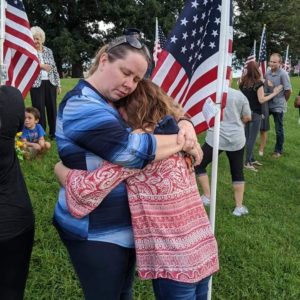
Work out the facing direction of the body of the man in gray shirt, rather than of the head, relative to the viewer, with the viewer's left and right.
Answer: facing the viewer and to the left of the viewer

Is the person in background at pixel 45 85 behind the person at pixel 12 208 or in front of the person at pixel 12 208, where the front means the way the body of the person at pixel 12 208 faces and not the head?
in front

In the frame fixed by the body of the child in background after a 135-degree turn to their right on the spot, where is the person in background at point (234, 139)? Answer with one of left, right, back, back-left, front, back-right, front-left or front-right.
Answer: back-right

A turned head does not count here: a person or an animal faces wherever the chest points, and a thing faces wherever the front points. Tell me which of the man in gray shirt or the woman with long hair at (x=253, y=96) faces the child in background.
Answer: the man in gray shirt

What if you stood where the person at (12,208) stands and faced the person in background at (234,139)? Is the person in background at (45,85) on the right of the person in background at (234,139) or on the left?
left

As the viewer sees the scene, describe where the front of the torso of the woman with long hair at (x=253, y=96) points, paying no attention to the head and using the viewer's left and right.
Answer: facing away from the viewer and to the right of the viewer

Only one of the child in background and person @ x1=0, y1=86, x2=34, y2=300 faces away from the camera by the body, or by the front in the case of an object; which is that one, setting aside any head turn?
the person

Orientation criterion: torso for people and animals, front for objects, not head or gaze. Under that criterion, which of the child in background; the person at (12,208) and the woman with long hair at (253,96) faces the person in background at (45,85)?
the person at (12,208)

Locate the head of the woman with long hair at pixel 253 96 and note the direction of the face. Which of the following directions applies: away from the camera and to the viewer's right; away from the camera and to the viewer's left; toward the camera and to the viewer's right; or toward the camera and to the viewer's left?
away from the camera and to the viewer's right

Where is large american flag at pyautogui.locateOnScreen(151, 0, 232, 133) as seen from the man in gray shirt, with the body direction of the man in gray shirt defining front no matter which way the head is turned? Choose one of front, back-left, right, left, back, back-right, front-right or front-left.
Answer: front-left

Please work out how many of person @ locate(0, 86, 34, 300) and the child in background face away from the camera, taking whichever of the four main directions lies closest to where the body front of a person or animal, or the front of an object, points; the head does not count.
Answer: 1
